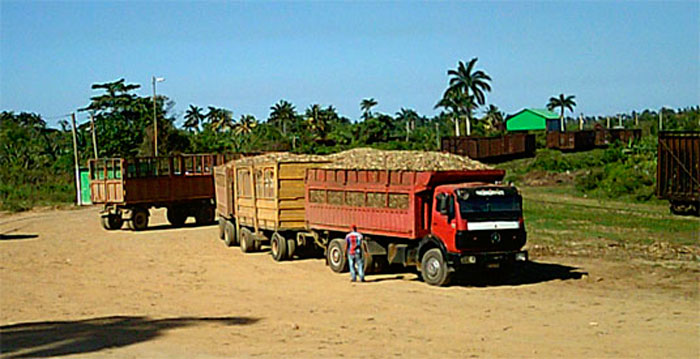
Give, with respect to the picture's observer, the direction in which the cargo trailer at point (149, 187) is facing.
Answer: facing away from the viewer and to the right of the viewer

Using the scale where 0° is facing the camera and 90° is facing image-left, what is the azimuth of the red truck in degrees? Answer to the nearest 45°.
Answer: approximately 315°

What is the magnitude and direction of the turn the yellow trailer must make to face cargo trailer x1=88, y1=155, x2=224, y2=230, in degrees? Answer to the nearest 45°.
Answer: approximately 180°

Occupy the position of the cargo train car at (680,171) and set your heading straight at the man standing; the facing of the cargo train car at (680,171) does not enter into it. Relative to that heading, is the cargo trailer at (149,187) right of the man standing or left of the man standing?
right

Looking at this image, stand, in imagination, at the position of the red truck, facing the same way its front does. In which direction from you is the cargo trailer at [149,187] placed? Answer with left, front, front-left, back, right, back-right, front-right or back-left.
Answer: back

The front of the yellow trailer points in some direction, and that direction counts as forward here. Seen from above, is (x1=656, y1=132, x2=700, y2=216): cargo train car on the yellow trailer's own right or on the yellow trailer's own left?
on the yellow trailer's own left

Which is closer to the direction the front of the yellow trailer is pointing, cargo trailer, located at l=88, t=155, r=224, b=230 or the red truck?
the red truck

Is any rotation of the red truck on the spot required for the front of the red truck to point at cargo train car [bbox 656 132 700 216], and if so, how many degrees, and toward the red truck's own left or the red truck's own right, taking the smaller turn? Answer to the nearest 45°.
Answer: approximately 90° to the red truck's own left
